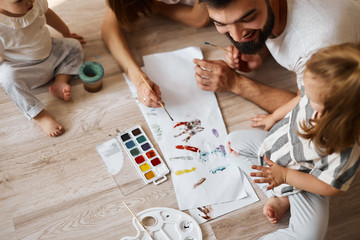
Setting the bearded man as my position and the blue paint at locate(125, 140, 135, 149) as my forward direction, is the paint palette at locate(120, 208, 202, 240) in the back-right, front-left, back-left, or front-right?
front-left

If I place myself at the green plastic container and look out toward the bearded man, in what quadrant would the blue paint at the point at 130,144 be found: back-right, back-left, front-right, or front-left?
front-right

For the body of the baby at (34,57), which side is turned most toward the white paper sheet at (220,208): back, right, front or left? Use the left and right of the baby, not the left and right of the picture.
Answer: front

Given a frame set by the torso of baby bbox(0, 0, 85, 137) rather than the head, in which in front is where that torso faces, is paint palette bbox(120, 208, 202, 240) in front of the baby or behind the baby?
in front

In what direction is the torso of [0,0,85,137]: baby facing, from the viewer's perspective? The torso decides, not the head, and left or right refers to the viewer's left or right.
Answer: facing the viewer and to the right of the viewer

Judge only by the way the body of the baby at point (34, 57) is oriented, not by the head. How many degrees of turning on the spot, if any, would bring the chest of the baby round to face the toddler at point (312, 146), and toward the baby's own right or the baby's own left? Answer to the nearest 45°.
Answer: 0° — they already face them

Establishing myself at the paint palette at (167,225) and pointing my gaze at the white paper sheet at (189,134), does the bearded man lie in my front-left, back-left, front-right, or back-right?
front-right

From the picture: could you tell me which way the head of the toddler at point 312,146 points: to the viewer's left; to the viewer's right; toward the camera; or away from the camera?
to the viewer's left

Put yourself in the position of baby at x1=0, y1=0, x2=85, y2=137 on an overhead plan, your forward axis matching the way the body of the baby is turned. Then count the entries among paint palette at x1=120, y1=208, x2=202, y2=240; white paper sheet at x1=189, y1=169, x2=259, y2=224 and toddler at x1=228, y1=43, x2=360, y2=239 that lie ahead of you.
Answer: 3
